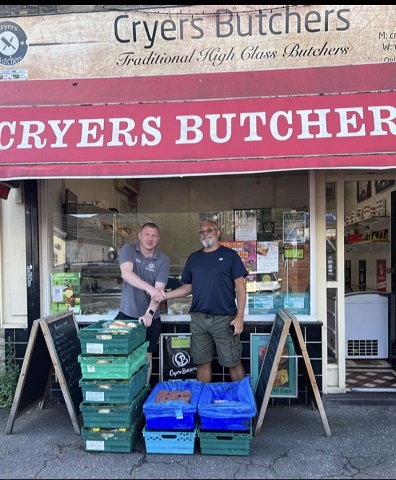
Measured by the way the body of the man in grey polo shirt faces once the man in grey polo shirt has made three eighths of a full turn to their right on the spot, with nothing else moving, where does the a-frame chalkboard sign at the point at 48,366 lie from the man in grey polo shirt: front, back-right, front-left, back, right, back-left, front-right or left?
front-left

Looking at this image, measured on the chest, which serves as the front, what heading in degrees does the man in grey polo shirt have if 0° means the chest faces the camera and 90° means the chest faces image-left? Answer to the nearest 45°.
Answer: approximately 0°

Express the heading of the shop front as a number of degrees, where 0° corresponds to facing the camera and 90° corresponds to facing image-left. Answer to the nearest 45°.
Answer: approximately 0°
